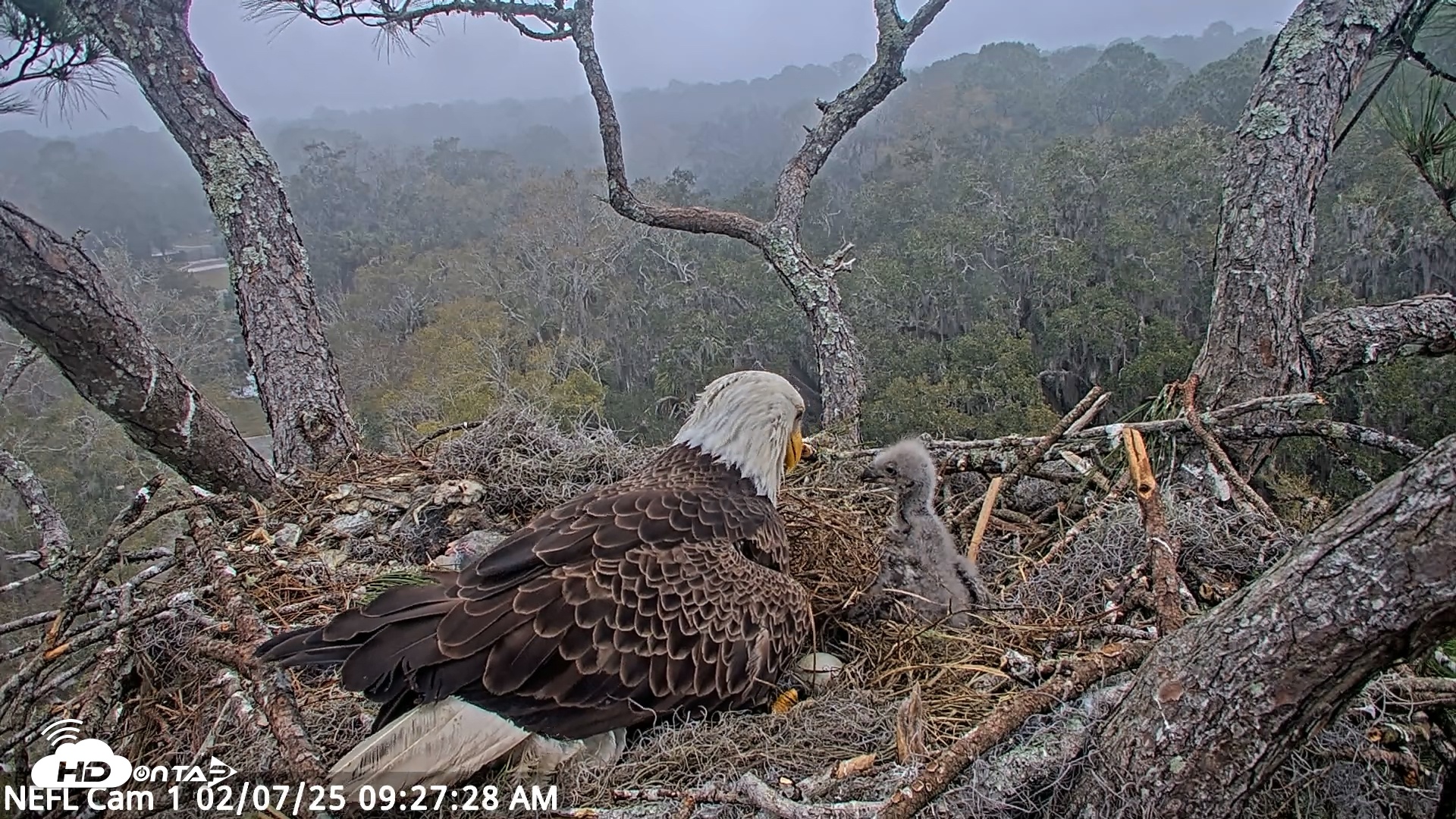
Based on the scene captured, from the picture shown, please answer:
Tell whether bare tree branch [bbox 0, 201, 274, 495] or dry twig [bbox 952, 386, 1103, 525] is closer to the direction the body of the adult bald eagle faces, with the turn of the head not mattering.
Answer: the dry twig

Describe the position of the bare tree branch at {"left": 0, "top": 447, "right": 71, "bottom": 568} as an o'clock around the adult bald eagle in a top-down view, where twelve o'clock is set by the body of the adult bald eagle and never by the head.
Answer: The bare tree branch is roughly at 9 o'clock from the adult bald eagle.

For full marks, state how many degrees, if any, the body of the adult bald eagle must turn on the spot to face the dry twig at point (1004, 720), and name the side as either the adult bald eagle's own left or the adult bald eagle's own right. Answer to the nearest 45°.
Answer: approximately 90° to the adult bald eagle's own right

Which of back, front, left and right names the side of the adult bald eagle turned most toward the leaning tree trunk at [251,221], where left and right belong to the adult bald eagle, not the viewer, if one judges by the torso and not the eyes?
left

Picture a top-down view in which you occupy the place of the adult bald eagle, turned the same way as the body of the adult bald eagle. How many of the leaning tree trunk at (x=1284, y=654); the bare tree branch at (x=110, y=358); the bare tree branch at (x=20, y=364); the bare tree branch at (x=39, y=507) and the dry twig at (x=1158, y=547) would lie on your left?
3

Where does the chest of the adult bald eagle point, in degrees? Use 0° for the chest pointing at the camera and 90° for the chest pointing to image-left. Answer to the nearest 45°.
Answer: approximately 225°

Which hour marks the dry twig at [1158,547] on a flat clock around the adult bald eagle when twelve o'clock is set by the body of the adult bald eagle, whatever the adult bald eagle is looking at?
The dry twig is roughly at 2 o'clock from the adult bald eagle.

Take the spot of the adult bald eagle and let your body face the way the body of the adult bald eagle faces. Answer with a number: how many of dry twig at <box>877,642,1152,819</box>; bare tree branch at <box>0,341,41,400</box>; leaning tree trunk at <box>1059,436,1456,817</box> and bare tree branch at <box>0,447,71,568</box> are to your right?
2
